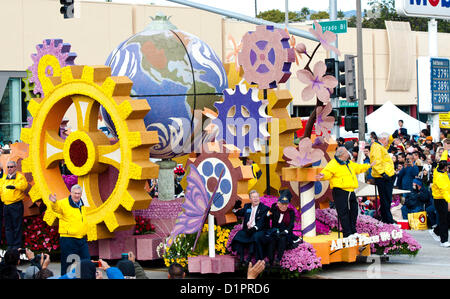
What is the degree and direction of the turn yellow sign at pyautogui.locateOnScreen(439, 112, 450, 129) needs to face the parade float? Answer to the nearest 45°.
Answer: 0° — it already faces it

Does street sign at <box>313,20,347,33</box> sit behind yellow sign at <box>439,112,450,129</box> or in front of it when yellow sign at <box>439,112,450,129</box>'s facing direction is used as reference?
in front

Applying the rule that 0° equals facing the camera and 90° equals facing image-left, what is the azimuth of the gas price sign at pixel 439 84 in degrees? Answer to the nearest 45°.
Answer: approximately 0°

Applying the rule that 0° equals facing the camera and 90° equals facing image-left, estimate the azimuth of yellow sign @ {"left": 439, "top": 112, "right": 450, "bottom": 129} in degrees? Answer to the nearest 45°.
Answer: approximately 0°

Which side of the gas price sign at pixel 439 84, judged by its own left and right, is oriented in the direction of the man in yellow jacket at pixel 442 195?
front

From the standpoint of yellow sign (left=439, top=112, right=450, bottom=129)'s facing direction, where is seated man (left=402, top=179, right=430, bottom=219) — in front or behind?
in front

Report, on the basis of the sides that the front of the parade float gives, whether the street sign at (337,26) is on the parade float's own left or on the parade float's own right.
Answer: on the parade float's own left
